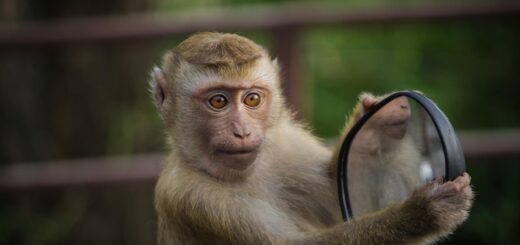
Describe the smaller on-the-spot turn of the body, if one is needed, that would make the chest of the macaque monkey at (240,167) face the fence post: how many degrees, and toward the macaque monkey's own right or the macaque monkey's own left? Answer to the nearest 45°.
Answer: approximately 135° to the macaque monkey's own left

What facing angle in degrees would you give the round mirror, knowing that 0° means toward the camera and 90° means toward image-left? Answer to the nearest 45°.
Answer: approximately 45°

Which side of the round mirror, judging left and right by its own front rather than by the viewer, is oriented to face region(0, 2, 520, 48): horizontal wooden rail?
right

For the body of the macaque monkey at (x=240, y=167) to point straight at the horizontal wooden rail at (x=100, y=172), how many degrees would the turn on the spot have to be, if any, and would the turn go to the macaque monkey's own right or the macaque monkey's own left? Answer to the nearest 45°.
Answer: approximately 180°

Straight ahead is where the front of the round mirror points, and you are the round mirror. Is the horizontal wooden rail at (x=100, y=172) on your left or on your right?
on your right
